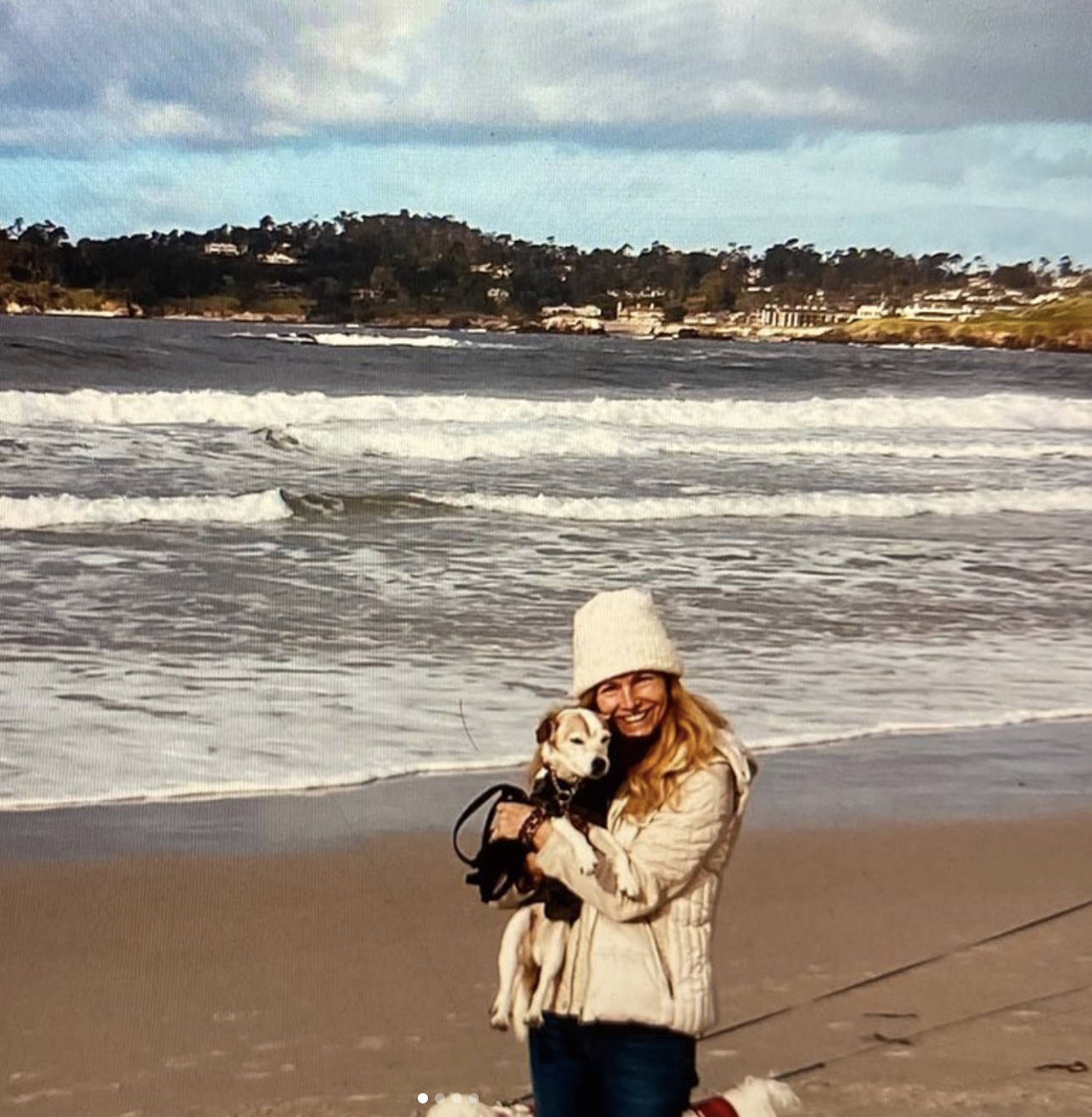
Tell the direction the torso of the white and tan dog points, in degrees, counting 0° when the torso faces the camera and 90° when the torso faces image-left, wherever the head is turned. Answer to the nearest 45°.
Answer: approximately 315°

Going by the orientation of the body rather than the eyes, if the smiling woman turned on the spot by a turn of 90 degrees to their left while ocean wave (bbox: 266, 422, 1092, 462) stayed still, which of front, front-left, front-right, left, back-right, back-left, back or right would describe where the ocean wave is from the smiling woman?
back-left

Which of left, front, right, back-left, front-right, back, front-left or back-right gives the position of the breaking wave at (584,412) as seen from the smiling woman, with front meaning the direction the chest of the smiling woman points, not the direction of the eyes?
back-right
